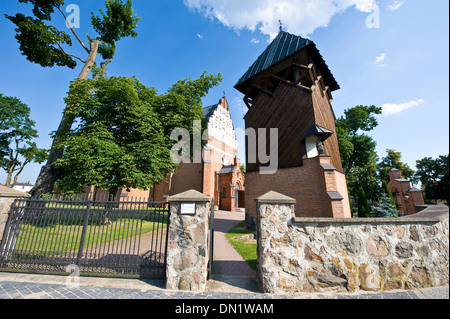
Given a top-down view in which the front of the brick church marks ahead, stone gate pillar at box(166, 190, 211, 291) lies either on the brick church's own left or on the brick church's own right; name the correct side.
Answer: on the brick church's own right

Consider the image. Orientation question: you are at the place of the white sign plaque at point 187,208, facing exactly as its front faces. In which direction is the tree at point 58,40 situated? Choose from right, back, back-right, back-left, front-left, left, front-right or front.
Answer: back-right
